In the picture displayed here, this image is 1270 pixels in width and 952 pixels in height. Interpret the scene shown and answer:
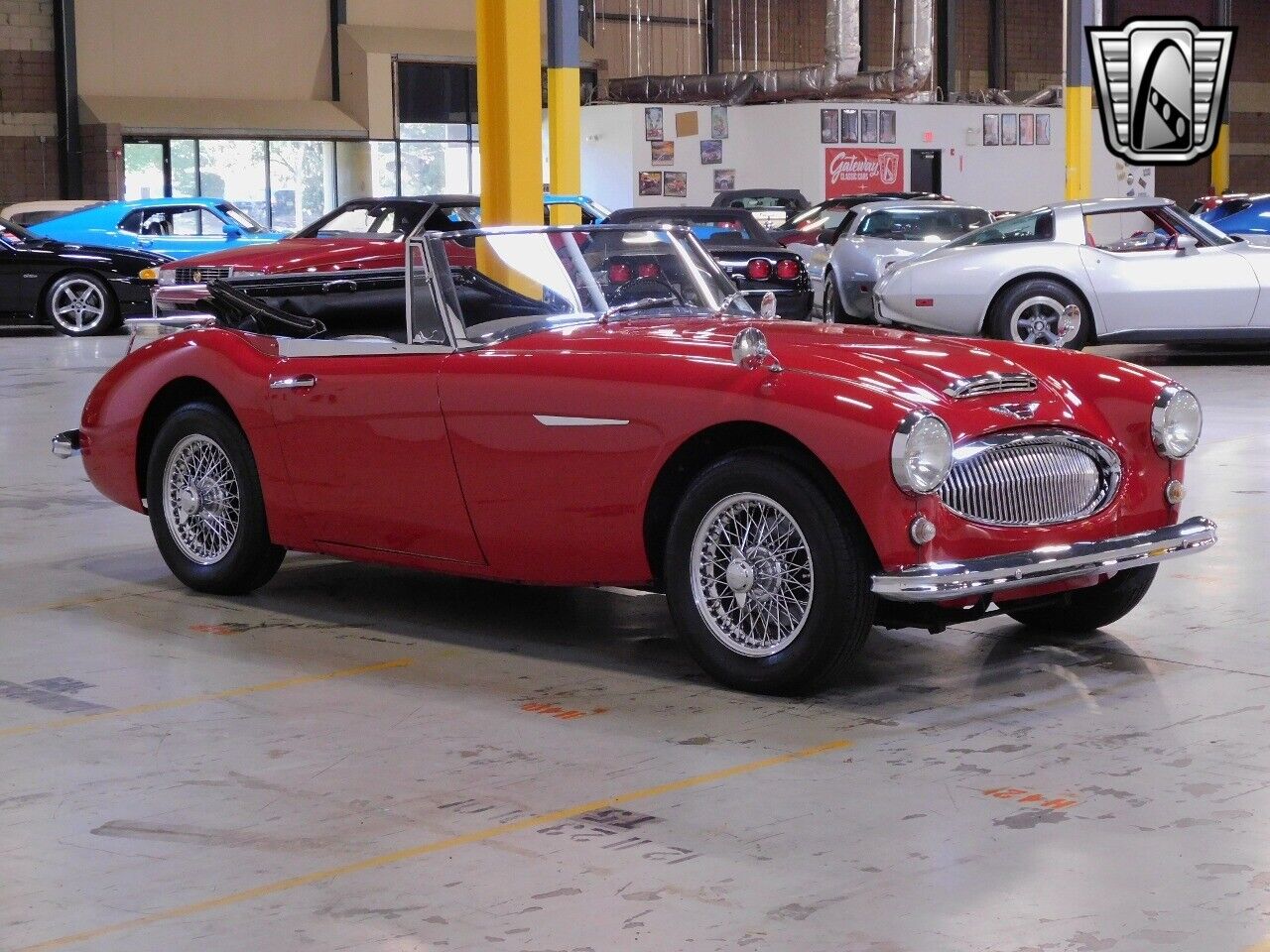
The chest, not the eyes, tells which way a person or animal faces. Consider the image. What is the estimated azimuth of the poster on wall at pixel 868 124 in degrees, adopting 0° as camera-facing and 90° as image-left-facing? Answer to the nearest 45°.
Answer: approximately 0°

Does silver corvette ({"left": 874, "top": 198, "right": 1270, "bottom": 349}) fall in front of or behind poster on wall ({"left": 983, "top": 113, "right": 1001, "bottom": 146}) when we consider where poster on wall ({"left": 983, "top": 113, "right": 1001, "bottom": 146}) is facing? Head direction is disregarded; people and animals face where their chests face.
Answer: in front

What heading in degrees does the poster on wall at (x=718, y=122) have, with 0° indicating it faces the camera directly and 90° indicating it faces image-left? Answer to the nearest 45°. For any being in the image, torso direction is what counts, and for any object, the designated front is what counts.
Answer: approximately 0°

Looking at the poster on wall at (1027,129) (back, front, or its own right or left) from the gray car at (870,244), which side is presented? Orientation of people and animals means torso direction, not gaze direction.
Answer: front

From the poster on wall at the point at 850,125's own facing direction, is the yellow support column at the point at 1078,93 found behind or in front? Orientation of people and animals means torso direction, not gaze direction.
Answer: in front

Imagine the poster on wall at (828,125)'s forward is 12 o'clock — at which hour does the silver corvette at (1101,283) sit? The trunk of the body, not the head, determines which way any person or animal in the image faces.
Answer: The silver corvette is roughly at 12 o'clock from the poster on wall.

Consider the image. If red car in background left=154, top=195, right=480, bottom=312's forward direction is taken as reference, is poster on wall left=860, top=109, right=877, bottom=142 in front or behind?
behind

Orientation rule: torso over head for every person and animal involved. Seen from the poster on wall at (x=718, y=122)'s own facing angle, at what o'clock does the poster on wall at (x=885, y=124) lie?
the poster on wall at (x=885, y=124) is roughly at 9 o'clock from the poster on wall at (x=718, y=122).

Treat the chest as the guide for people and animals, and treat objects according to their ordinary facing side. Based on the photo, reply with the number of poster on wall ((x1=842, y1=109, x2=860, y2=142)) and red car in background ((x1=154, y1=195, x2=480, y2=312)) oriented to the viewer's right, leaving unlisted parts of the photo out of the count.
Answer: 0

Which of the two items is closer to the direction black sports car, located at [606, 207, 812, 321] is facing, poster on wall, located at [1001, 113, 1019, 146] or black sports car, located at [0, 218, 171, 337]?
the poster on wall
